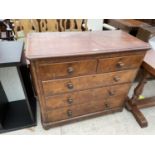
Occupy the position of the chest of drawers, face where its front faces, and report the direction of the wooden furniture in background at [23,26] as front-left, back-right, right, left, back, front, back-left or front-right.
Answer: back-right

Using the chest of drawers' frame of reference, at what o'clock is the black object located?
The black object is roughly at 3 o'clock from the chest of drawers.

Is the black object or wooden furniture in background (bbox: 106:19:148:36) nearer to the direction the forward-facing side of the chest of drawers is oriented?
the black object

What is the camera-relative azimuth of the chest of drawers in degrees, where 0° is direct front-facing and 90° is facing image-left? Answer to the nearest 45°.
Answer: approximately 0°

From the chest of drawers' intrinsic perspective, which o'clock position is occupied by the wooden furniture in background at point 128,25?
The wooden furniture in background is roughly at 7 o'clock from the chest of drawers.

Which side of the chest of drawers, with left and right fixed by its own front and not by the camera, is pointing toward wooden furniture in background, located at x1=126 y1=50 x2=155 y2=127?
left

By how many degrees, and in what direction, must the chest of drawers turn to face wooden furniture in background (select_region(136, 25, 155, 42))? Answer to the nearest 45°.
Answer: approximately 135° to its left

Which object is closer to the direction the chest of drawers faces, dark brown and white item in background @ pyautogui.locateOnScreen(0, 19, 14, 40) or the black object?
the black object

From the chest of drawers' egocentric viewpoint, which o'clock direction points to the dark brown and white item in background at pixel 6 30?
The dark brown and white item in background is roughly at 4 o'clock from the chest of drawers.

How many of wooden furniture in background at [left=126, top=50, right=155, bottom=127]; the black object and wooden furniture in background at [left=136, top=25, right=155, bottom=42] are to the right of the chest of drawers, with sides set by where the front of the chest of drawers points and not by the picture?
1
